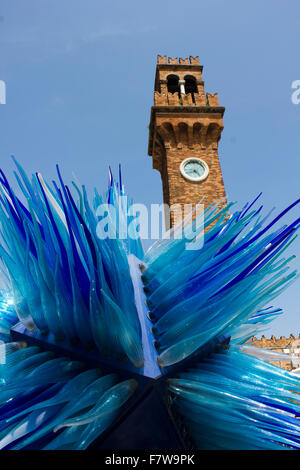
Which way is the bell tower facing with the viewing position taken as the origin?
facing the viewer
